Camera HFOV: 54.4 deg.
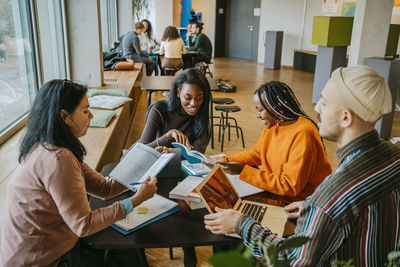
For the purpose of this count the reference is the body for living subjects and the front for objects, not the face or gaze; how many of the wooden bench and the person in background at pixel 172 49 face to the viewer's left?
0

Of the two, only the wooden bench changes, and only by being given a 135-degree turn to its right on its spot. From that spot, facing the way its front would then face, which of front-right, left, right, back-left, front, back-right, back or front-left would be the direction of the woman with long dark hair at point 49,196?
front-left

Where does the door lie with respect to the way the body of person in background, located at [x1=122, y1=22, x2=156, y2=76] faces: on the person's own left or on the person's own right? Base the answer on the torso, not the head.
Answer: on the person's own left

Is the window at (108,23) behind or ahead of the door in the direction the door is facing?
ahead

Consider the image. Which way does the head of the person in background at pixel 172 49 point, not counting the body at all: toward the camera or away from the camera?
away from the camera

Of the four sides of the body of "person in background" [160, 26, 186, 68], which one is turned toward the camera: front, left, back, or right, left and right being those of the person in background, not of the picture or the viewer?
back

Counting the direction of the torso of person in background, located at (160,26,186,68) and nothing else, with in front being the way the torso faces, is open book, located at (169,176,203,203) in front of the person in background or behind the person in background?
behind

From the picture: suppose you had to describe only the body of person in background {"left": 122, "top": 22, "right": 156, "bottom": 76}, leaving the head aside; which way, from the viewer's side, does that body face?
to the viewer's right

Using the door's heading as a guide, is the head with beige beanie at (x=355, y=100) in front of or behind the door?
in front

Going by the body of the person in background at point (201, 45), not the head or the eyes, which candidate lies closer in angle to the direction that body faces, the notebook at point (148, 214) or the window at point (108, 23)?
the window

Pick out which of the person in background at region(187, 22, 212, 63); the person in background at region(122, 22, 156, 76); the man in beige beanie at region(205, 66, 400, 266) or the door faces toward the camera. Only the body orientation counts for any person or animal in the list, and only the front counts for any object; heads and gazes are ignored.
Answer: the door

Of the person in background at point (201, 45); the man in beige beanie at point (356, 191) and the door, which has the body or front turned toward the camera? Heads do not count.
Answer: the door

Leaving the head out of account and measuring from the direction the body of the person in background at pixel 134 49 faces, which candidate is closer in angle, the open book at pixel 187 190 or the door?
the door

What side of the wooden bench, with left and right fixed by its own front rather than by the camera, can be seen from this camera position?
right

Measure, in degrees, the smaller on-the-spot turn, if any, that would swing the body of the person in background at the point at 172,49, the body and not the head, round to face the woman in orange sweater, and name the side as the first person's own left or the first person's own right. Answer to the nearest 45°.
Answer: approximately 180°

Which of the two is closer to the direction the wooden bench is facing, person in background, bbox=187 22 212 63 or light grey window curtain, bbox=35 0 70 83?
the person in background

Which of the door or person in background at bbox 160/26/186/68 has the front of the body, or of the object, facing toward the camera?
the door

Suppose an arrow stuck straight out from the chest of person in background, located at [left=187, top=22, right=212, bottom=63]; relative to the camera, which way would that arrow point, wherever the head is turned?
to the viewer's left

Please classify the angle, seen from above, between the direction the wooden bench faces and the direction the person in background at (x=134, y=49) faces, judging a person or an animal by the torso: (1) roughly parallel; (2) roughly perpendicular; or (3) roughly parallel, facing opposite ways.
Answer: roughly parallel

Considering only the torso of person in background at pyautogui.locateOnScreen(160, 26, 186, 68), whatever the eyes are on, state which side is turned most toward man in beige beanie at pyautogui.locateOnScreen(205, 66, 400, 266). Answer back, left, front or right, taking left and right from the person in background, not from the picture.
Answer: back
